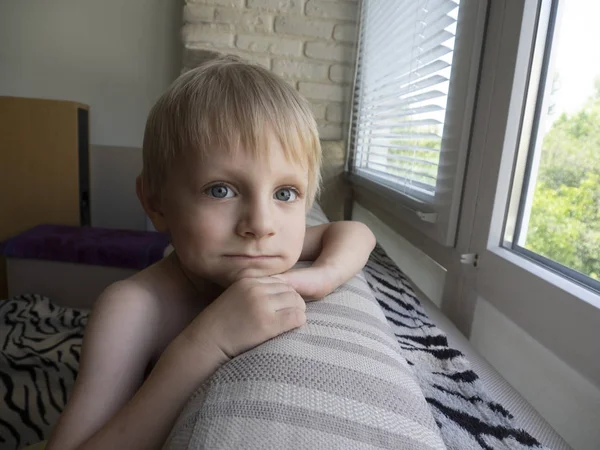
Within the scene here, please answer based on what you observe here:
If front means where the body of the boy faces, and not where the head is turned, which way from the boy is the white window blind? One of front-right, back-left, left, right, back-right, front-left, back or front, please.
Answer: left

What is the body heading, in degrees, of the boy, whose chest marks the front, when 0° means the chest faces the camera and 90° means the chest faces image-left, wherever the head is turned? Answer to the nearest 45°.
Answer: approximately 315°

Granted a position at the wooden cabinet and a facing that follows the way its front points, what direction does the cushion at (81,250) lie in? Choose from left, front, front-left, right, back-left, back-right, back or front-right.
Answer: right

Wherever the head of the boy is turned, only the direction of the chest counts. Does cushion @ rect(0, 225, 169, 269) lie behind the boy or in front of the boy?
behind

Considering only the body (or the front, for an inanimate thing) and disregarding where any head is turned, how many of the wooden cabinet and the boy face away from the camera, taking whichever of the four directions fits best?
0

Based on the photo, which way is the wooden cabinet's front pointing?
to the viewer's right
